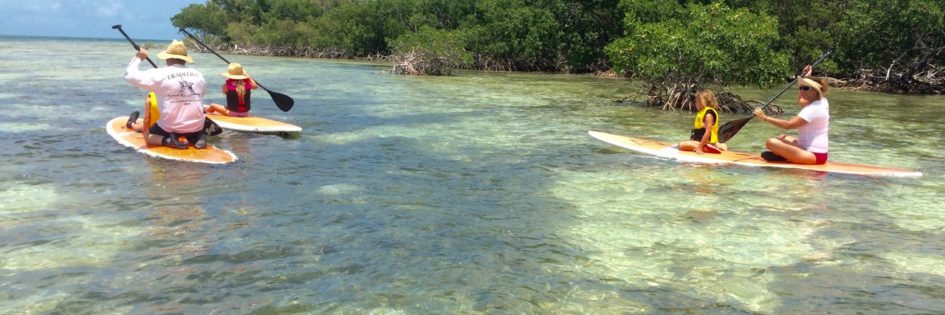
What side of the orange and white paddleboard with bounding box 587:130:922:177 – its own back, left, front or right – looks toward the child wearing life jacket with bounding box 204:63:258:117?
front

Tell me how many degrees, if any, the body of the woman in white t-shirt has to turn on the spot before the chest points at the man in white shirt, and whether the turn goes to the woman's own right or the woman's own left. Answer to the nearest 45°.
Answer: approximately 45° to the woman's own left

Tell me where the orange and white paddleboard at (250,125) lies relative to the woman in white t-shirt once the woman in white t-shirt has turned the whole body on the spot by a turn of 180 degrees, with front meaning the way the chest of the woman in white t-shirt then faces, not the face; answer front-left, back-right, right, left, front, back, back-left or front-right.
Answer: back

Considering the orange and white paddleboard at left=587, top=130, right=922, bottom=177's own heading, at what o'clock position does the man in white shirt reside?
The man in white shirt is roughly at 11 o'clock from the orange and white paddleboard.

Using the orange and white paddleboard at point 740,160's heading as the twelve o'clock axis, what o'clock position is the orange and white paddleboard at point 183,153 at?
the orange and white paddleboard at point 183,153 is roughly at 11 o'clock from the orange and white paddleboard at point 740,160.

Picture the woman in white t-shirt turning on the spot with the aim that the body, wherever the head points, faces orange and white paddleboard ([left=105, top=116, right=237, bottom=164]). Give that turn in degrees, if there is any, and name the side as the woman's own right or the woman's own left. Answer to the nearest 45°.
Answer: approximately 45° to the woman's own left

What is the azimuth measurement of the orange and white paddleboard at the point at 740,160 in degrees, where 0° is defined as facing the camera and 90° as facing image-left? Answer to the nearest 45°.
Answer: approximately 90°

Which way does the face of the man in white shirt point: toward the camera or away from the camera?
away from the camera

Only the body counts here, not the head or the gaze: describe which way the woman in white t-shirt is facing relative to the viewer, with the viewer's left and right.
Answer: facing to the left of the viewer

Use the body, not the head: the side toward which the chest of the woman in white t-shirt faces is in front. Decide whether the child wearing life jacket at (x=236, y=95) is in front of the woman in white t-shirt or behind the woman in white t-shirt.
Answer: in front
